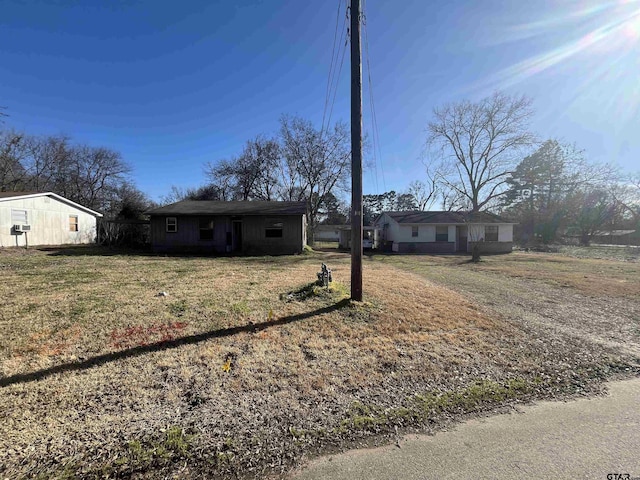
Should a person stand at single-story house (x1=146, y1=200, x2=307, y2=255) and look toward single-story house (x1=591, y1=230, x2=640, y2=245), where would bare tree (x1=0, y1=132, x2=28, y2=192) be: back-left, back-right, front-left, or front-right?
back-left

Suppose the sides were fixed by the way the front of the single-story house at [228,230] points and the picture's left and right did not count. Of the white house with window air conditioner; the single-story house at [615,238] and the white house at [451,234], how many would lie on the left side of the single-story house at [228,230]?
2

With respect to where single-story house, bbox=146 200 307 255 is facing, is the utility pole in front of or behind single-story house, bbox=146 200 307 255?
in front

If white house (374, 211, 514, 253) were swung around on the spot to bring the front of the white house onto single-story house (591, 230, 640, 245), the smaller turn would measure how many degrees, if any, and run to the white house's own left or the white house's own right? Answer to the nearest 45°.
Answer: approximately 135° to the white house's own left

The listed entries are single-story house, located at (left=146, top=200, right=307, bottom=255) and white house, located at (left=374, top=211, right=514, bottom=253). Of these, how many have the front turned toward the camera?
2

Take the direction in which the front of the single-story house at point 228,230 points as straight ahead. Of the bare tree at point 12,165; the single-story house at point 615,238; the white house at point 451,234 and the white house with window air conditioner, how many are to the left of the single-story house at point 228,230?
2

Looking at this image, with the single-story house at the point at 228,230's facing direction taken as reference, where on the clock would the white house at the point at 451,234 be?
The white house is roughly at 9 o'clock from the single-story house.

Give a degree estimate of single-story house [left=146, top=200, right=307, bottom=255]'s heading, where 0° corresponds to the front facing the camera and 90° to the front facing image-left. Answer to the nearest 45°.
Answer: approximately 0°

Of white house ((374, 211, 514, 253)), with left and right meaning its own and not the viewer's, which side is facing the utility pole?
front

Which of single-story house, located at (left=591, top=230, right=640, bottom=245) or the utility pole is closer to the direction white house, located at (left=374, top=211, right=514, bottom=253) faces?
the utility pole

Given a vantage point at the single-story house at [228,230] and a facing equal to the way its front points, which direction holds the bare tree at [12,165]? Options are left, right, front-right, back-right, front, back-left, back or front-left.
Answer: back-right

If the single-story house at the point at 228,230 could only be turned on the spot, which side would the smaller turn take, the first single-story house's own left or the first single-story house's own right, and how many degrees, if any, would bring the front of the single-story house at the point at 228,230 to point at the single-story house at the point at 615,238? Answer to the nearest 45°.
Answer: approximately 90° to the first single-story house's own left
